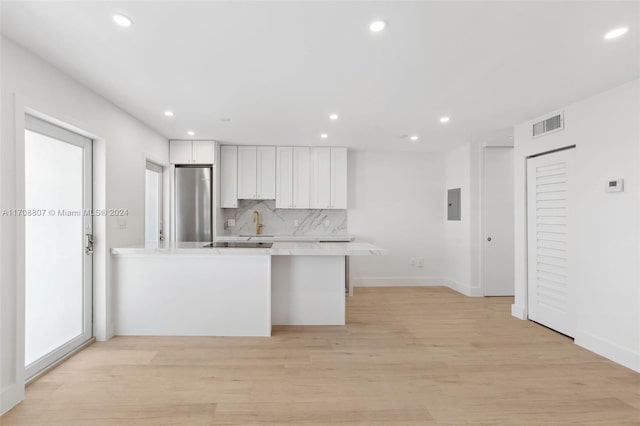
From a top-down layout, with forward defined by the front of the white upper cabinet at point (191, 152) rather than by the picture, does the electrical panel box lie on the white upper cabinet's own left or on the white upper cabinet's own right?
on the white upper cabinet's own left

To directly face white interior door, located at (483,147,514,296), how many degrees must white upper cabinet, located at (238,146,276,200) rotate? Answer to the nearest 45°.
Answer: approximately 90° to its left

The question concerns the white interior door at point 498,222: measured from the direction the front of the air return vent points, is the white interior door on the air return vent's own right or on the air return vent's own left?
on the air return vent's own right

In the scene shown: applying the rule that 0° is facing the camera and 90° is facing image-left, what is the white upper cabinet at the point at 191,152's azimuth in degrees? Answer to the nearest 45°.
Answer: approximately 0°

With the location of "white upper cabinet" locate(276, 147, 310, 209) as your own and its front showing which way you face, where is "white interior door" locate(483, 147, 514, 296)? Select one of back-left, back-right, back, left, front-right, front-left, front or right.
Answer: left

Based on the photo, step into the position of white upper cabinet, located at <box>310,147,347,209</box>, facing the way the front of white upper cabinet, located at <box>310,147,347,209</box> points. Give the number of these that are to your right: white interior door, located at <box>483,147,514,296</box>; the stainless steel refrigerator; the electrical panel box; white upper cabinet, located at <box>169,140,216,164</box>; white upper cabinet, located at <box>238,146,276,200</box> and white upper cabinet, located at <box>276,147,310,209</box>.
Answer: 4

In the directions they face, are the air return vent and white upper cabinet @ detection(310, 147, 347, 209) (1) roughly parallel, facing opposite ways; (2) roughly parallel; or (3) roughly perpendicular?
roughly perpendicular

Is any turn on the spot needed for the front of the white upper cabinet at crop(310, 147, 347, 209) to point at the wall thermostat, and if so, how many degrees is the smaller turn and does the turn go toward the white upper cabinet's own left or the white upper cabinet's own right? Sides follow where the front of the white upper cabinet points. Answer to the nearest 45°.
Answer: approximately 45° to the white upper cabinet's own left

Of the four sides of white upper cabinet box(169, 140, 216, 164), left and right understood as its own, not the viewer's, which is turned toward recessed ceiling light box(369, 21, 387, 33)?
front

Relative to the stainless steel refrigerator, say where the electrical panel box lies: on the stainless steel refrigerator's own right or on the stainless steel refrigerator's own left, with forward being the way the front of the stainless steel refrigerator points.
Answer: on the stainless steel refrigerator's own left

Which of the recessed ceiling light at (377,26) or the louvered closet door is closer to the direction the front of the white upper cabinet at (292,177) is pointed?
the recessed ceiling light
